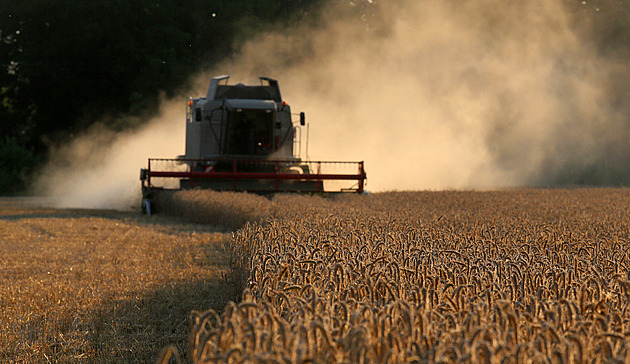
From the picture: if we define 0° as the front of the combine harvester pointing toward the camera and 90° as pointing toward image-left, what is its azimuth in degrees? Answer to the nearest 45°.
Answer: approximately 0°
